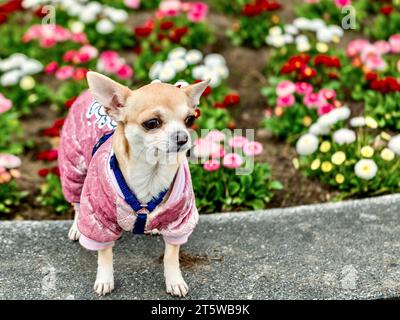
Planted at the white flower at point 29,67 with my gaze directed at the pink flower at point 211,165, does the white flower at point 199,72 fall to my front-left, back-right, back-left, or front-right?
front-left

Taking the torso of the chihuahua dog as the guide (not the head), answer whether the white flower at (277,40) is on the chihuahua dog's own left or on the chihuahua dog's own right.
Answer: on the chihuahua dog's own left

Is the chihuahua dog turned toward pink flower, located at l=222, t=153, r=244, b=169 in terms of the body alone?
no

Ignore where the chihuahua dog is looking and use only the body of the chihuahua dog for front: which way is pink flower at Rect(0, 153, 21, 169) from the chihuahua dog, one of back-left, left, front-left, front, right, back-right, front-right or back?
back

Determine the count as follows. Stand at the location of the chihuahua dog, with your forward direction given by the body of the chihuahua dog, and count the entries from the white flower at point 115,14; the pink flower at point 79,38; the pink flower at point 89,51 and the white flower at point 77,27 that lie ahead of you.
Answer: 0

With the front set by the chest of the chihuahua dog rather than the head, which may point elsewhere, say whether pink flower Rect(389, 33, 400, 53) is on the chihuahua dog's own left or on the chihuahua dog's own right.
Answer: on the chihuahua dog's own left

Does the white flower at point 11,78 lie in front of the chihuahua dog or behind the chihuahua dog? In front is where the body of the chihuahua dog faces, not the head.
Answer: behind

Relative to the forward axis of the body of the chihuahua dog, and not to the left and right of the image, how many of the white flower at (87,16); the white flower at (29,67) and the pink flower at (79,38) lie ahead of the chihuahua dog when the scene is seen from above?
0

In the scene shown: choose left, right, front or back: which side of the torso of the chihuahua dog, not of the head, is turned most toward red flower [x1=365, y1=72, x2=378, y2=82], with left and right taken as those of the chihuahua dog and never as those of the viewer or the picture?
left

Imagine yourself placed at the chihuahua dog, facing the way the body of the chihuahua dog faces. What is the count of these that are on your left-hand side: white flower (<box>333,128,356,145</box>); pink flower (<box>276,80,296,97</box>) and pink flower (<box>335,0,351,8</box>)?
3

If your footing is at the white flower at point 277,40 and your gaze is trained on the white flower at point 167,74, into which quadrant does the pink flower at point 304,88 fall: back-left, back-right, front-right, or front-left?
front-left

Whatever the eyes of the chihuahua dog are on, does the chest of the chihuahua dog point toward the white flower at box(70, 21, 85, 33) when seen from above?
no

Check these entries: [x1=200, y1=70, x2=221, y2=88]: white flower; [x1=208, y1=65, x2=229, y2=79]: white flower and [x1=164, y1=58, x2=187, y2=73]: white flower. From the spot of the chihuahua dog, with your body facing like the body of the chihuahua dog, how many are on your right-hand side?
0

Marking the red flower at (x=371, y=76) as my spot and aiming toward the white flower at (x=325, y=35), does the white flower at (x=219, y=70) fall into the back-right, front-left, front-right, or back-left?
front-left

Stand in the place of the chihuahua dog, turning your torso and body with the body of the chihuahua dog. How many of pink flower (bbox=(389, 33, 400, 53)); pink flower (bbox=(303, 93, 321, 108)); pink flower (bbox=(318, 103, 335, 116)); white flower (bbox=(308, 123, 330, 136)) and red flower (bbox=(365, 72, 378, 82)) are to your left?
5

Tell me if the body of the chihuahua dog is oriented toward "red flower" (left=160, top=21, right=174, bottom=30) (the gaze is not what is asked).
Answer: no

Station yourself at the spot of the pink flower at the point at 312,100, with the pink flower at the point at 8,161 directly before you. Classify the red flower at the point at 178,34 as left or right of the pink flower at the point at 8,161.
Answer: right

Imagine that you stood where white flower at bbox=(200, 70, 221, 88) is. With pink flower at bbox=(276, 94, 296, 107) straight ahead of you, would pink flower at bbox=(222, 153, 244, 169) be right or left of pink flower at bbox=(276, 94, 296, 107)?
right

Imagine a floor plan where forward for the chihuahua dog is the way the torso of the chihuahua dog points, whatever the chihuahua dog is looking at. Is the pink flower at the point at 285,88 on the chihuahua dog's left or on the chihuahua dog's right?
on the chihuahua dog's left

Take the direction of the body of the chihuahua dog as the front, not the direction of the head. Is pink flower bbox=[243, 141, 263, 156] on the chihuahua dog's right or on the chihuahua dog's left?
on the chihuahua dog's left
